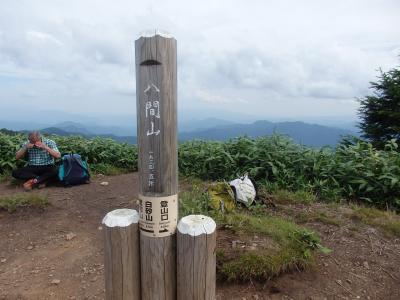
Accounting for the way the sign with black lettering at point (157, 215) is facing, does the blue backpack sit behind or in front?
behind

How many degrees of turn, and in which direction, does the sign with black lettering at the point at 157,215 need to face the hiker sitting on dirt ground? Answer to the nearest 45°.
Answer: approximately 135° to its right

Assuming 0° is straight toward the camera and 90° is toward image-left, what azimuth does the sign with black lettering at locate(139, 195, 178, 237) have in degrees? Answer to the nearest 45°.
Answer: approximately 0°
